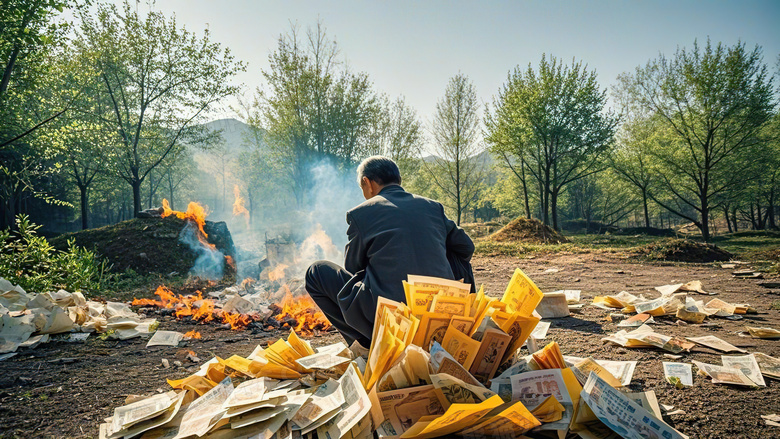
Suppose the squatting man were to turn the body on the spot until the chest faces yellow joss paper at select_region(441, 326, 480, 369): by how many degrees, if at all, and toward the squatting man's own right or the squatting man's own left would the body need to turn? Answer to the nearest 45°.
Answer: approximately 180°

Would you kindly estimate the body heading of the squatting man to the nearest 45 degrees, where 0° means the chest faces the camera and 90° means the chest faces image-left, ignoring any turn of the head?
approximately 135°

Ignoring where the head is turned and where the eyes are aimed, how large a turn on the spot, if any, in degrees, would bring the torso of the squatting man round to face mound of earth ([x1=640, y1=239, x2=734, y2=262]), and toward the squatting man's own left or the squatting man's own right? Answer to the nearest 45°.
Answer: approximately 90° to the squatting man's own right

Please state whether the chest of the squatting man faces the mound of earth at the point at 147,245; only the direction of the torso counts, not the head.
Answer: yes

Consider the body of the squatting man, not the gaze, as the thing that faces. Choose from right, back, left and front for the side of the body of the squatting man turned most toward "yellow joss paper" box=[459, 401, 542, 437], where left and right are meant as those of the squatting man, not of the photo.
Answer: back

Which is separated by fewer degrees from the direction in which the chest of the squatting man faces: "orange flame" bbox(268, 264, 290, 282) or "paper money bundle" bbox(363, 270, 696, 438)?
the orange flame

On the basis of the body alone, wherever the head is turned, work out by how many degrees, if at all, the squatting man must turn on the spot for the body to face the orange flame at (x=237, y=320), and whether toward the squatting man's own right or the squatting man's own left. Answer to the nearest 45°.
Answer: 0° — they already face it

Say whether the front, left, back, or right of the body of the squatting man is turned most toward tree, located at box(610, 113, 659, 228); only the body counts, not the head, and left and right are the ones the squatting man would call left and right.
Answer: right

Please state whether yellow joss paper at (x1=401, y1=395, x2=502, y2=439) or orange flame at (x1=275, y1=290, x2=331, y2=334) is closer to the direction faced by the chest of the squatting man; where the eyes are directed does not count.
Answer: the orange flame

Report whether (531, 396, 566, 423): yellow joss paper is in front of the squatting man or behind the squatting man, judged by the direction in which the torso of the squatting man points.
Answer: behind

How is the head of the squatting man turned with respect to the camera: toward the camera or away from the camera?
away from the camera
